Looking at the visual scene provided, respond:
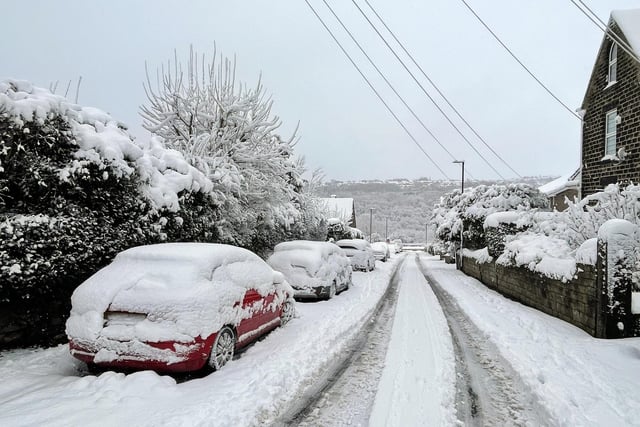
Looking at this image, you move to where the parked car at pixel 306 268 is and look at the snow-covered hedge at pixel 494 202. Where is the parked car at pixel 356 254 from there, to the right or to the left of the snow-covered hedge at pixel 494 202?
left

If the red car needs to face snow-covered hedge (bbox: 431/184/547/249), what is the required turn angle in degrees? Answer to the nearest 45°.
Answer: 0° — it already faces it

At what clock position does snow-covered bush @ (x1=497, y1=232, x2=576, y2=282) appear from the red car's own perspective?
The snow-covered bush is roughly at 1 o'clock from the red car.

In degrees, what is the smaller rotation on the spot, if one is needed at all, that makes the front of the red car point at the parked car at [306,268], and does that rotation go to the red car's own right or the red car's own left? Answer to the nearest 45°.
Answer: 0° — it already faces it

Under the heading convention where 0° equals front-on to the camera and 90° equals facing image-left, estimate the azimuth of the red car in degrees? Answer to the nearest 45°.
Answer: approximately 225°

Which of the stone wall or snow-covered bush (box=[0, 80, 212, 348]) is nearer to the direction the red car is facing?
the stone wall

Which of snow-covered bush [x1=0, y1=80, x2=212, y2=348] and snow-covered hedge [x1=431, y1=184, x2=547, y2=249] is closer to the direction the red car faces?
the snow-covered hedge

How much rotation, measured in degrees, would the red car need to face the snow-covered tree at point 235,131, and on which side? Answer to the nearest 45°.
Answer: approximately 45° to its left

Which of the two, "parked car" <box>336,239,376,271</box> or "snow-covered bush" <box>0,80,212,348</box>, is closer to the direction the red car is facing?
the parked car

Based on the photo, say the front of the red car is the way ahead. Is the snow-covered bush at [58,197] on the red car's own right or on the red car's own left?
on the red car's own left
